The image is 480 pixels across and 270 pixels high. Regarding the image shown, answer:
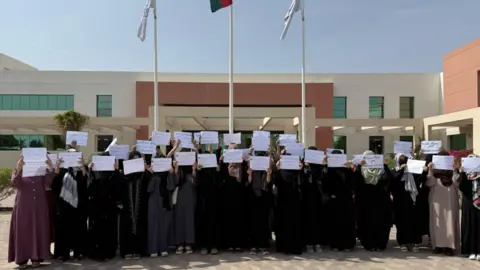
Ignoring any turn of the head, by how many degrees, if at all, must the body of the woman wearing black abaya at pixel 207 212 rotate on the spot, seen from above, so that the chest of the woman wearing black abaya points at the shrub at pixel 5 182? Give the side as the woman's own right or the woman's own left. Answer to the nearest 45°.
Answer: approximately 135° to the woman's own right

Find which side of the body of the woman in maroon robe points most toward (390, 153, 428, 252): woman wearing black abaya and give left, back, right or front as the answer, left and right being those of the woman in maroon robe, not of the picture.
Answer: left

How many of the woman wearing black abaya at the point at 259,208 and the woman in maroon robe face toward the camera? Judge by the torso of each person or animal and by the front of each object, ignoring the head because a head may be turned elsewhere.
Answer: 2

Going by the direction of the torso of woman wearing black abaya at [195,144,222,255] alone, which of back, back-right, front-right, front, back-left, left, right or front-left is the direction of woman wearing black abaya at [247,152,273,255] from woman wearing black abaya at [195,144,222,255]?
left

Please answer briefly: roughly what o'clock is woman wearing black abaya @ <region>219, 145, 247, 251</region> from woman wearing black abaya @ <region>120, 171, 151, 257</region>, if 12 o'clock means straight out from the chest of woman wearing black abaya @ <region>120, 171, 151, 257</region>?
woman wearing black abaya @ <region>219, 145, 247, 251</region> is roughly at 9 o'clock from woman wearing black abaya @ <region>120, 171, 151, 257</region>.

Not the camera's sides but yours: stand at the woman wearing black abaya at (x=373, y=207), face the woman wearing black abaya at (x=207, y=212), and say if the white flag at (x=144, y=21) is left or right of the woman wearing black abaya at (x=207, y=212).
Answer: right

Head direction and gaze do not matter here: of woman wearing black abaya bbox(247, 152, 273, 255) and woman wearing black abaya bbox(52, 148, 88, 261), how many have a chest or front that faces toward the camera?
2

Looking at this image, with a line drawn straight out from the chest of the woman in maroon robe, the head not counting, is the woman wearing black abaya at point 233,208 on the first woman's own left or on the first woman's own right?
on the first woman's own left

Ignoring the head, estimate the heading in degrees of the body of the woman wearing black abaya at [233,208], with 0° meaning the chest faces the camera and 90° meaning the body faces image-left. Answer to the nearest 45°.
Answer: approximately 0°

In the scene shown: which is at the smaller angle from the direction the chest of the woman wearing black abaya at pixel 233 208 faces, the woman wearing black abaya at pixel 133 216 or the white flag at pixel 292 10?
the woman wearing black abaya

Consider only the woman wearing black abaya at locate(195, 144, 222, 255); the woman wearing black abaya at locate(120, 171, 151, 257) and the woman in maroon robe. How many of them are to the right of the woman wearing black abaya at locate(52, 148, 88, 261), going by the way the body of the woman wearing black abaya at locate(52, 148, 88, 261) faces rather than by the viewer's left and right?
1

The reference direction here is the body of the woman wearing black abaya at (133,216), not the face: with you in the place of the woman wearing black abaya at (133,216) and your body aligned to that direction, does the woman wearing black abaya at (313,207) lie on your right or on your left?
on your left
